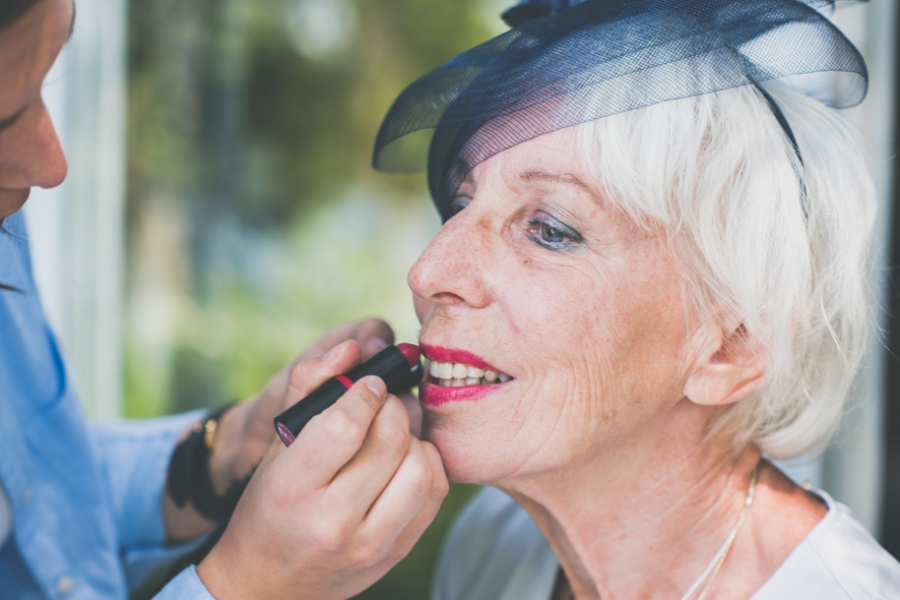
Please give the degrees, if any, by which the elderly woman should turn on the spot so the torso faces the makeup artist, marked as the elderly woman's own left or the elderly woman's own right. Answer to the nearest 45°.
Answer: approximately 45° to the elderly woman's own right

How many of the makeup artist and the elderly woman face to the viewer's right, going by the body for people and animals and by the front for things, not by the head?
1

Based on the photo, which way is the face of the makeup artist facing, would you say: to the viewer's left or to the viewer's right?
to the viewer's right

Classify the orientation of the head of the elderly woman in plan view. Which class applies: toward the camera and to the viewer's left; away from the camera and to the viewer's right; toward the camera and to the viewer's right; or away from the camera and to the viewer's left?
toward the camera and to the viewer's left

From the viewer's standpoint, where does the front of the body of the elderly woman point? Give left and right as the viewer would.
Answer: facing the viewer and to the left of the viewer

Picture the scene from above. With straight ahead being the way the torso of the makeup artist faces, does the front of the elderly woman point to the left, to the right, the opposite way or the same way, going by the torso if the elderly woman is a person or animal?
the opposite way

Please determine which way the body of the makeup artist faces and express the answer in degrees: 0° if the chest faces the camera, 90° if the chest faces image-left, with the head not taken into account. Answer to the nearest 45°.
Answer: approximately 270°

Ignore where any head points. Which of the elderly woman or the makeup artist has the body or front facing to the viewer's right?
the makeup artist

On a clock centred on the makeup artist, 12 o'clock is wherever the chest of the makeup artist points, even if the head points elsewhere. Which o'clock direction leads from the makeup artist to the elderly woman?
The elderly woman is roughly at 1 o'clock from the makeup artist.
